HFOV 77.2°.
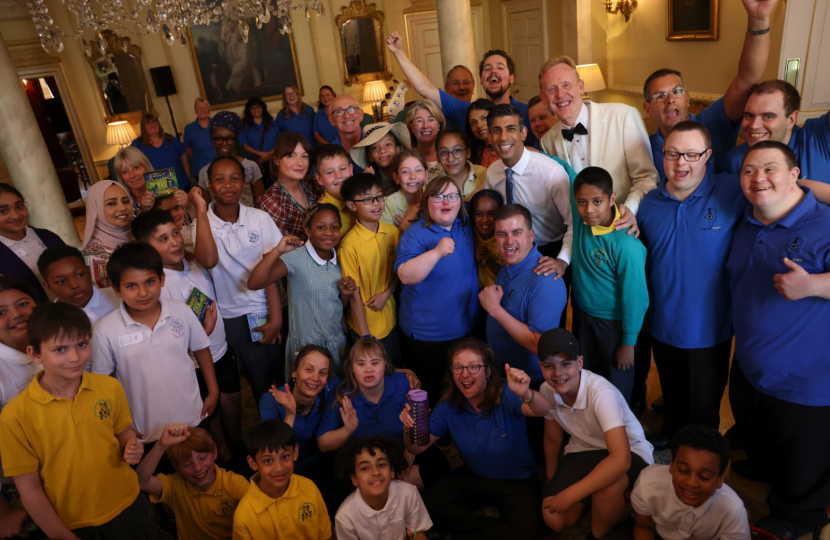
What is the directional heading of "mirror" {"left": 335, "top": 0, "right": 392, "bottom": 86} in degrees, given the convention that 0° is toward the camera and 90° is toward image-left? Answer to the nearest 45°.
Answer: approximately 0°

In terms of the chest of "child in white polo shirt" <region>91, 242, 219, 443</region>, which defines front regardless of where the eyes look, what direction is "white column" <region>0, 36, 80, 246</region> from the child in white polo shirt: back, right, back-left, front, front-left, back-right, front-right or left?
back

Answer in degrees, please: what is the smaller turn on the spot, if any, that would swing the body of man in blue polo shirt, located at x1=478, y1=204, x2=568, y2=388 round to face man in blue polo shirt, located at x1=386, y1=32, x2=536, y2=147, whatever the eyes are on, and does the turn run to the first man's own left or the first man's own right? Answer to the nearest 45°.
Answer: approximately 135° to the first man's own right

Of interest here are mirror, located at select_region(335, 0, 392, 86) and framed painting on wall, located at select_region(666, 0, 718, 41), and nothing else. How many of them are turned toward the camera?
2

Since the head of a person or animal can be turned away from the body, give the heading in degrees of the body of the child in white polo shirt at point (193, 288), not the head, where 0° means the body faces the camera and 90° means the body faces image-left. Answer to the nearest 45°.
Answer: approximately 315°

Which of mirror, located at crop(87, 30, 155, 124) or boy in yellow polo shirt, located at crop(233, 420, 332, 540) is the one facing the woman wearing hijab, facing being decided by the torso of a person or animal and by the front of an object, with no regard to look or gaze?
the mirror
